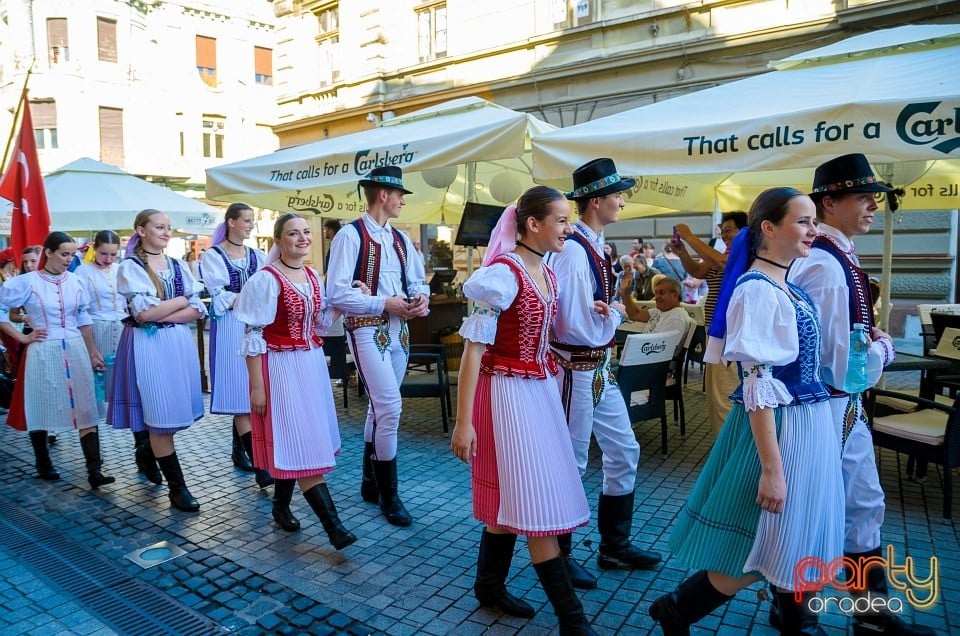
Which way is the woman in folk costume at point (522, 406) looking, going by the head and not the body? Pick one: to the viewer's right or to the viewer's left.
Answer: to the viewer's right

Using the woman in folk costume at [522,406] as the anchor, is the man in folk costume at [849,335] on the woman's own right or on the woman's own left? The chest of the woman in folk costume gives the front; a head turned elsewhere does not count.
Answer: on the woman's own left

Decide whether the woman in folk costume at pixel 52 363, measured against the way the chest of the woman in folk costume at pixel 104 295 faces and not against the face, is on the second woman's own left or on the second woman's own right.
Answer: on the second woman's own right

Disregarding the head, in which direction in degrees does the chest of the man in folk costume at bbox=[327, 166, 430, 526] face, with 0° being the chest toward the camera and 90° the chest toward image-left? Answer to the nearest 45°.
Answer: approximately 315°
